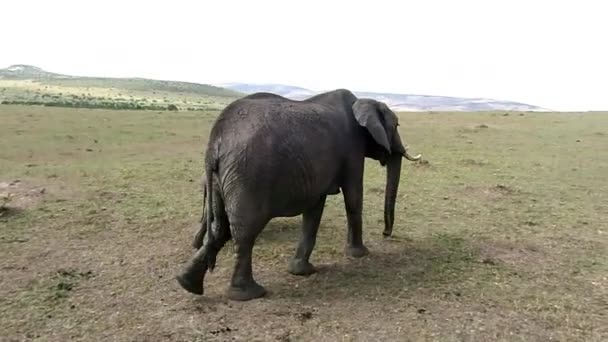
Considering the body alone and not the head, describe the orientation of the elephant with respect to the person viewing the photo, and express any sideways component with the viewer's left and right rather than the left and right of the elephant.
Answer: facing away from the viewer and to the right of the viewer
